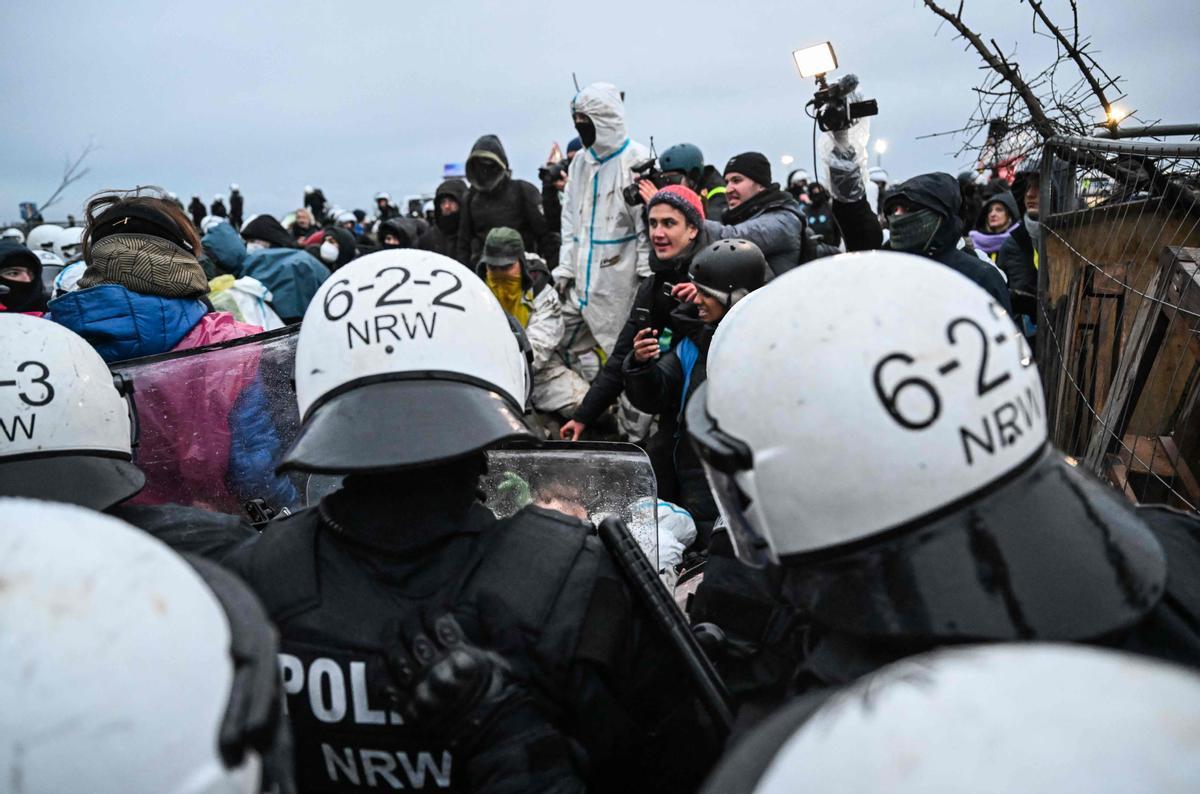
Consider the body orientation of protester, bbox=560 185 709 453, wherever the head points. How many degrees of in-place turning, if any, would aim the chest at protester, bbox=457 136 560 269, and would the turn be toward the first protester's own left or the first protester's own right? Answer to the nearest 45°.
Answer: approximately 135° to the first protester's own right

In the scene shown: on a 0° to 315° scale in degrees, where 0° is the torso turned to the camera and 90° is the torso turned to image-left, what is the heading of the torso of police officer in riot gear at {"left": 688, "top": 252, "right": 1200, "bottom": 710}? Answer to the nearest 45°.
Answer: approximately 135°

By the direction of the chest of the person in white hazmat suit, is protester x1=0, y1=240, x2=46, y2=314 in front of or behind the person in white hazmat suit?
in front

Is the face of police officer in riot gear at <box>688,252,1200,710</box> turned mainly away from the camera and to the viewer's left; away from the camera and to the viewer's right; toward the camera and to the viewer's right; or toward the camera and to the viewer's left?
away from the camera and to the viewer's left

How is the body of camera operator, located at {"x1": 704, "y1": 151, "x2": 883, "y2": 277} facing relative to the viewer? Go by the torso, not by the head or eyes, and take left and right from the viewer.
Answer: facing to the left of the viewer

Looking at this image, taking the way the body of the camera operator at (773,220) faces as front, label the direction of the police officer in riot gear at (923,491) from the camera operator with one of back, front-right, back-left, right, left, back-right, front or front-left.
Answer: left

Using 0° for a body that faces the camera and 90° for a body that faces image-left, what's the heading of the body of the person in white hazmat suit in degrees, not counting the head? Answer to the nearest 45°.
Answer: approximately 45°

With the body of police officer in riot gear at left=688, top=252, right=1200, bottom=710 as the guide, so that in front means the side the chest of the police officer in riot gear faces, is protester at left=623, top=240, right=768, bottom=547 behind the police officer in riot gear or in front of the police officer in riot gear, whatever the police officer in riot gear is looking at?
in front

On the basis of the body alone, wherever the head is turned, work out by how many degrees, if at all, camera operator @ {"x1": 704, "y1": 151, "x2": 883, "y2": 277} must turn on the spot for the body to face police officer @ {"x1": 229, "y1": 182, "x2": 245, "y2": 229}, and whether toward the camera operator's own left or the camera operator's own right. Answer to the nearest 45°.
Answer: approximately 45° to the camera operator's own right

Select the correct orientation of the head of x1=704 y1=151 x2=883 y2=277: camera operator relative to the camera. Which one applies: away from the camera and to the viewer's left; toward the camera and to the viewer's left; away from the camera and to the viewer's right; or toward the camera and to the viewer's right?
toward the camera and to the viewer's left

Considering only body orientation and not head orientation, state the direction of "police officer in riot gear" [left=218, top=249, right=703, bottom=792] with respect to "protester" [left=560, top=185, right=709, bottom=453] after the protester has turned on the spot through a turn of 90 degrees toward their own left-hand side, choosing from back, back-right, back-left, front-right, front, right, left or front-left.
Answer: front-right

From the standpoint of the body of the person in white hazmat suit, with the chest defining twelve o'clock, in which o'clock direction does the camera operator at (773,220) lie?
The camera operator is roughly at 9 o'clock from the person in white hazmat suit.

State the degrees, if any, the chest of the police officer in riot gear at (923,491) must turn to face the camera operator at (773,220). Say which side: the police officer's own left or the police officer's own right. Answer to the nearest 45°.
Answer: approximately 45° to the police officer's own right

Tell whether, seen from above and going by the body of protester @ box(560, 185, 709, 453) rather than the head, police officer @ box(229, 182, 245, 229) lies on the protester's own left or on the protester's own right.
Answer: on the protester's own right
